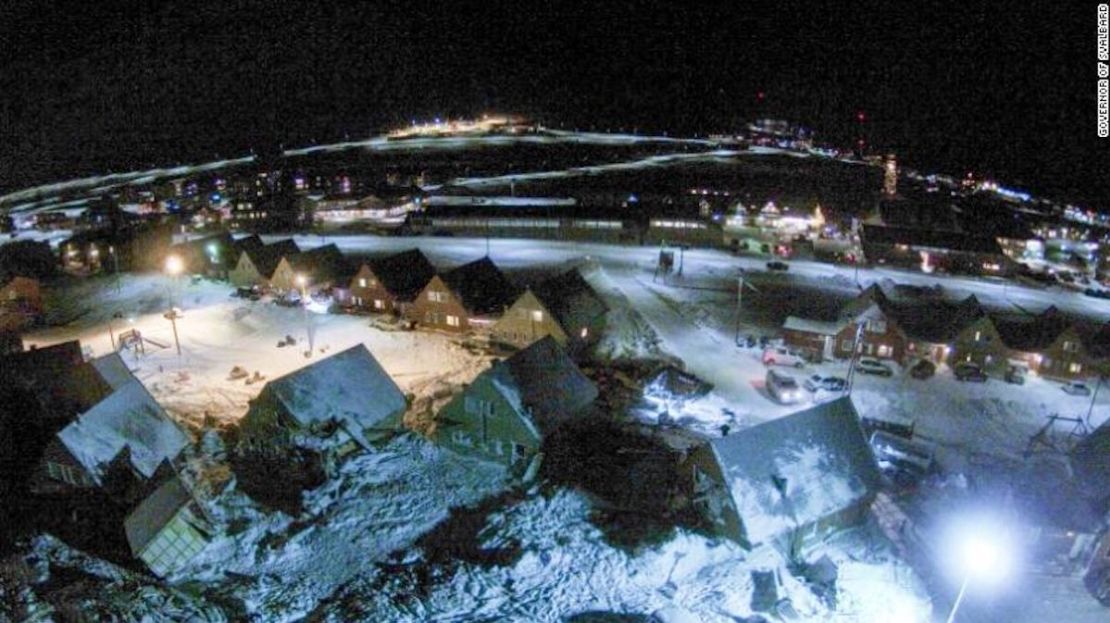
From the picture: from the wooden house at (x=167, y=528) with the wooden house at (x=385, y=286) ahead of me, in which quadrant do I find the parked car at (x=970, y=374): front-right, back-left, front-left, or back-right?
front-right

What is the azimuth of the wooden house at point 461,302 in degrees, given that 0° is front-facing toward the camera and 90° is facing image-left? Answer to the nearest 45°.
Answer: approximately 45°

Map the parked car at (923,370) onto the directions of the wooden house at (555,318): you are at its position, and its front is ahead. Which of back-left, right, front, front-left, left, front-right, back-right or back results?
back-left

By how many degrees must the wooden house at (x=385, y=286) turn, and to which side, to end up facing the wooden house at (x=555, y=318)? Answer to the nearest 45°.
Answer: approximately 90° to its left

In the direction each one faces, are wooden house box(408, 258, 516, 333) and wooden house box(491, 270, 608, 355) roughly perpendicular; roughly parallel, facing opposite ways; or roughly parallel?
roughly parallel

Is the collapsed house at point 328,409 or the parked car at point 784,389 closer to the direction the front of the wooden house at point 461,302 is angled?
the collapsed house

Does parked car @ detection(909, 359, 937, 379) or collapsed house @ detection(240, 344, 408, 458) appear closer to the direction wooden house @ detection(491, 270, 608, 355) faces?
the collapsed house

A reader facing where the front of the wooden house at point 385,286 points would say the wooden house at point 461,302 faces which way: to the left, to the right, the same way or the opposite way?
the same way

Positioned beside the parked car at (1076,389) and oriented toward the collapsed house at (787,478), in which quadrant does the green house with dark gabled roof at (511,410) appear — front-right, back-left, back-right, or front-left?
front-right

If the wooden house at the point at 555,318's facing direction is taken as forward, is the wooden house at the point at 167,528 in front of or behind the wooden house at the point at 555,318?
in front

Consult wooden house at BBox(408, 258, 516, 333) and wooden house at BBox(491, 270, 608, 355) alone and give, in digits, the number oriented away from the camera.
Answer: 0

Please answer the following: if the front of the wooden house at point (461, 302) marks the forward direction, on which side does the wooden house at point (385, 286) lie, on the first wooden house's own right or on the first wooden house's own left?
on the first wooden house's own right

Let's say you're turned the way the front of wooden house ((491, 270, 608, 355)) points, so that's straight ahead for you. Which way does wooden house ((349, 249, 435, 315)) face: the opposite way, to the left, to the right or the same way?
the same way

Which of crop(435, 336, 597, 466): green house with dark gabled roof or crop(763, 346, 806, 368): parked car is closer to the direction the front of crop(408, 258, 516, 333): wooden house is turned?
the green house with dark gabled roof

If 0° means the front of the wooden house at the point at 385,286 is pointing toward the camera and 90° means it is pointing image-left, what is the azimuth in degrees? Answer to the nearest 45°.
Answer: approximately 45°

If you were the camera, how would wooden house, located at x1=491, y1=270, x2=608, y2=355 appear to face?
facing the viewer and to the left of the viewer

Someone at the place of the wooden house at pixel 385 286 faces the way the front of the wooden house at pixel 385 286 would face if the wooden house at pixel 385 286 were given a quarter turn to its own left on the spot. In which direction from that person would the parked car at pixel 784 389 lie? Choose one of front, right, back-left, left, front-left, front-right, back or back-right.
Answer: front
